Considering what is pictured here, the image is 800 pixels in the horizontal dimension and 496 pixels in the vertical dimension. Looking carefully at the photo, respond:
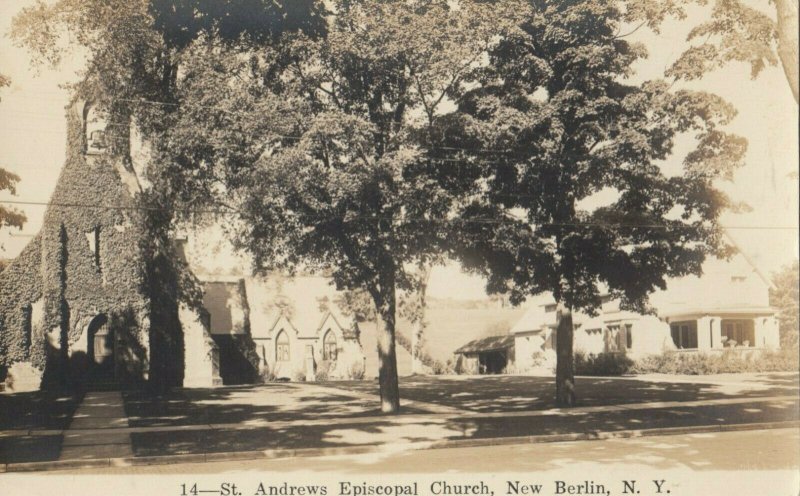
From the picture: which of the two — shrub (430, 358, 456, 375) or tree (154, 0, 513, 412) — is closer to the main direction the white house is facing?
the tree

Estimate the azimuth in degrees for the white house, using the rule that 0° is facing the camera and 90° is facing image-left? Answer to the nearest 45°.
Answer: approximately 0°

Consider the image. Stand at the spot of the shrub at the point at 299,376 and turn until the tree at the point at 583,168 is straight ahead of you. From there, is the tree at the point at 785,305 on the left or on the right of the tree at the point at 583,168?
left

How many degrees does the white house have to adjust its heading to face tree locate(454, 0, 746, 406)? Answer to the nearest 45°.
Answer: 0° — it already faces it

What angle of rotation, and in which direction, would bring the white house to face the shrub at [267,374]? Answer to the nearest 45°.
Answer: approximately 90° to its right

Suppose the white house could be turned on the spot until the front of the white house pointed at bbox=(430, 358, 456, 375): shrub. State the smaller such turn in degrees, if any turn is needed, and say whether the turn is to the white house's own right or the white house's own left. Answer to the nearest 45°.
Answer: approximately 135° to the white house's own right
